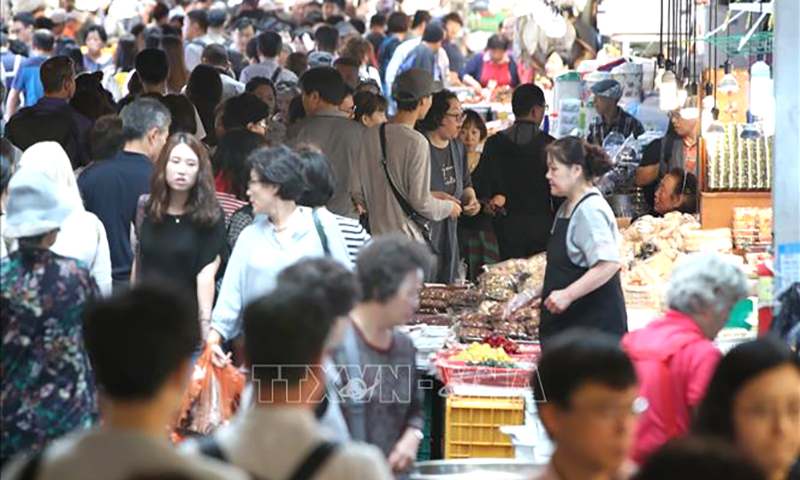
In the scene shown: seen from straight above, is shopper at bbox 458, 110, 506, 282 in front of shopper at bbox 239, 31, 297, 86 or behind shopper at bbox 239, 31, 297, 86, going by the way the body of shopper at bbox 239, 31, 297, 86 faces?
behind

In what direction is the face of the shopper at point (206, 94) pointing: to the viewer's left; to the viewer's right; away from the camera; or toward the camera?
away from the camera

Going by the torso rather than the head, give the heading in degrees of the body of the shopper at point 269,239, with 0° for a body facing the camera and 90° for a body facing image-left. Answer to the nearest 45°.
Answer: approximately 45°

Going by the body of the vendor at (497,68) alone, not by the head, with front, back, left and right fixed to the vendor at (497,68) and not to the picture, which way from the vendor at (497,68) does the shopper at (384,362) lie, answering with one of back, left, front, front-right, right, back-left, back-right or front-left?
front

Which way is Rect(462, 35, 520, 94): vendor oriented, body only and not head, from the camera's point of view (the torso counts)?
toward the camera

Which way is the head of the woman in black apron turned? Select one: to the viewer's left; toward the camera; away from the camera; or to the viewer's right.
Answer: to the viewer's left

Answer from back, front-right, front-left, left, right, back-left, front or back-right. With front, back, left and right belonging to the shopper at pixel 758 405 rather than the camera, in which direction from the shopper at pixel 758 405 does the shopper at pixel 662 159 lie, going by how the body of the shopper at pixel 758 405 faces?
back-left

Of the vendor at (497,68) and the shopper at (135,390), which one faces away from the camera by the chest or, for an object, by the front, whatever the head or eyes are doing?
the shopper at (135,390)

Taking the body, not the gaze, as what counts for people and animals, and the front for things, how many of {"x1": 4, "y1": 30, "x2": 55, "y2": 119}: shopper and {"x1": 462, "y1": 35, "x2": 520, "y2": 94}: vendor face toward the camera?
1

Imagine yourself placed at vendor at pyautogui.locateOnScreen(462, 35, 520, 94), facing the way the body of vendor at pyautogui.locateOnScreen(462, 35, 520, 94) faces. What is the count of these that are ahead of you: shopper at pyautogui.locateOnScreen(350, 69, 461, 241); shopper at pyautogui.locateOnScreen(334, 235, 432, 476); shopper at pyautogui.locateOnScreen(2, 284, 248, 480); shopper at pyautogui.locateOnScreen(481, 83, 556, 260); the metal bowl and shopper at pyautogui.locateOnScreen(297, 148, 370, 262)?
6

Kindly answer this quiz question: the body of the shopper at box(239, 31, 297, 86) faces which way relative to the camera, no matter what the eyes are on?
away from the camera

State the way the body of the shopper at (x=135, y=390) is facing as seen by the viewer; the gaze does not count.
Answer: away from the camera

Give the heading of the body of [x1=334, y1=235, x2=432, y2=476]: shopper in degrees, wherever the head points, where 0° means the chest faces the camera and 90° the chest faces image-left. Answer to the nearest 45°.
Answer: approximately 315°
